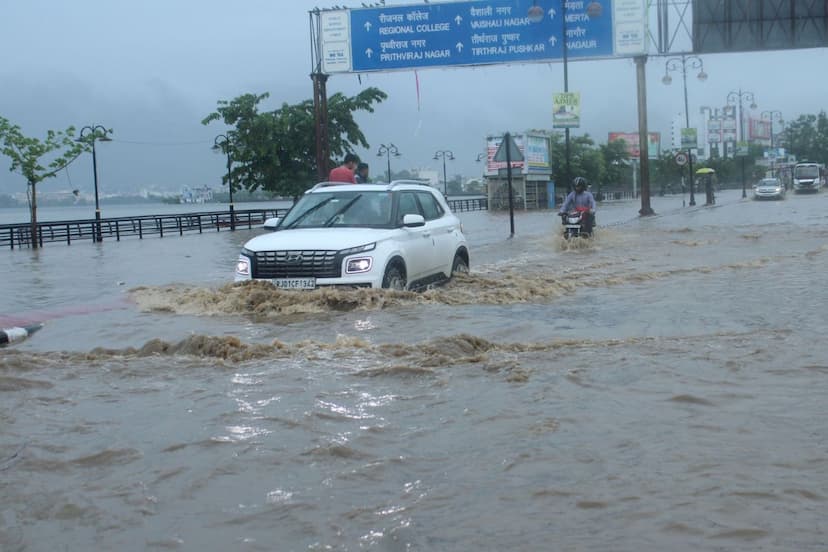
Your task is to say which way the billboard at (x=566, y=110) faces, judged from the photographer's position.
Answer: facing the viewer

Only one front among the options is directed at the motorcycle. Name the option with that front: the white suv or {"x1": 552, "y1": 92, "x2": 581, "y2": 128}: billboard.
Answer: the billboard

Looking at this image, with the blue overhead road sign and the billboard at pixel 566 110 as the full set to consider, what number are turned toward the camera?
2

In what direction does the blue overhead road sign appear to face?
toward the camera

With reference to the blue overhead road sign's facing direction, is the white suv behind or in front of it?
in front

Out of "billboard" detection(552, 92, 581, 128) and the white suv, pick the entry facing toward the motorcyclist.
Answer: the billboard

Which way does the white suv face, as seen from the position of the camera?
facing the viewer and to the left of the viewer

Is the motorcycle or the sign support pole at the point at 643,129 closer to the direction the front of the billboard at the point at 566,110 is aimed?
the motorcycle

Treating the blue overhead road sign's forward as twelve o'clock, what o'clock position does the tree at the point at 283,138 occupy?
The tree is roughly at 5 o'clock from the blue overhead road sign.

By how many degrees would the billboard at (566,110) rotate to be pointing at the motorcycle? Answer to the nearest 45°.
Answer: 0° — it already faces it
